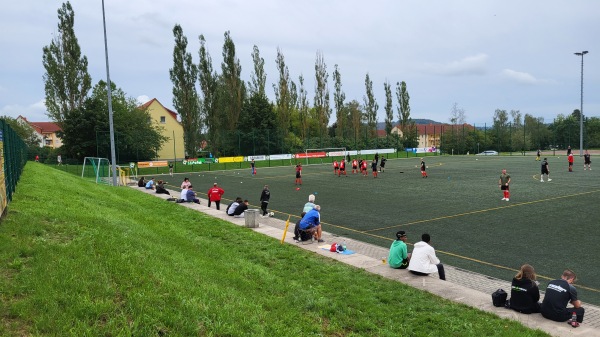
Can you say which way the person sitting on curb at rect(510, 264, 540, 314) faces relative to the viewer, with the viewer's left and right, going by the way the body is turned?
facing away from the viewer and to the right of the viewer

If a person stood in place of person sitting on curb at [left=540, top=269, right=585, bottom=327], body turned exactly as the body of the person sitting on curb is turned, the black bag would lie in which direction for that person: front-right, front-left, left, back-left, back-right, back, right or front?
back-left

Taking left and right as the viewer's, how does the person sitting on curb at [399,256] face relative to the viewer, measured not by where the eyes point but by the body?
facing away from the viewer and to the right of the viewer

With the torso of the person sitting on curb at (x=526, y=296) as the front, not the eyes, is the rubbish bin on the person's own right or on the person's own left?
on the person's own left

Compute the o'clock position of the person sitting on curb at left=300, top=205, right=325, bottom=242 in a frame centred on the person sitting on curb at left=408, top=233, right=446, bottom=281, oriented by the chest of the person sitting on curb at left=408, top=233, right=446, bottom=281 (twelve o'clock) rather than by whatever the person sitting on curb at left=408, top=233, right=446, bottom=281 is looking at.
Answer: the person sitting on curb at left=300, top=205, right=325, bottom=242 is roughly at 9 o'clock from the person sitting on curb at left=408, top=233, right=446, bottom=281.

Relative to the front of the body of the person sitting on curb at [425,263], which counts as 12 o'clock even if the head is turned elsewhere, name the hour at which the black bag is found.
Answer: The black bag is roughly at 3 o'clock from the person sitting on curb.

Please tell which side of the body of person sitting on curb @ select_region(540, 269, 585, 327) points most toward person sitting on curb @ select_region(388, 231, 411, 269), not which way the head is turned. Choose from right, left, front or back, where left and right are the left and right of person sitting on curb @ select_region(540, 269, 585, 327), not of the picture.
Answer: left

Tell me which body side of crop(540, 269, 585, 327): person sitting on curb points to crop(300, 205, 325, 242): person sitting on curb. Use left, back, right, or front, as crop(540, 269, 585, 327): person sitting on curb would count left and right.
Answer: left

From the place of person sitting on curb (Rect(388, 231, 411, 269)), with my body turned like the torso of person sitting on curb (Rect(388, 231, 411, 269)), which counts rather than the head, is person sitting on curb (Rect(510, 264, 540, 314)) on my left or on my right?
on my right

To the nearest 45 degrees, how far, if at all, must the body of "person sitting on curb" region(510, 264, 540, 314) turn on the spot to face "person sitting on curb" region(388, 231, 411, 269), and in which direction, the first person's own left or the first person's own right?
approximately 90° to the first person's own left

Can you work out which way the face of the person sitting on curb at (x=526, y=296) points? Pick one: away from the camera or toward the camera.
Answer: away from the camera

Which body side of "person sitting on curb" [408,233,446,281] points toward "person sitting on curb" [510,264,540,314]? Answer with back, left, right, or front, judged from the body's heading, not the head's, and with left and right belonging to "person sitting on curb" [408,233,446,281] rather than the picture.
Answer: right
